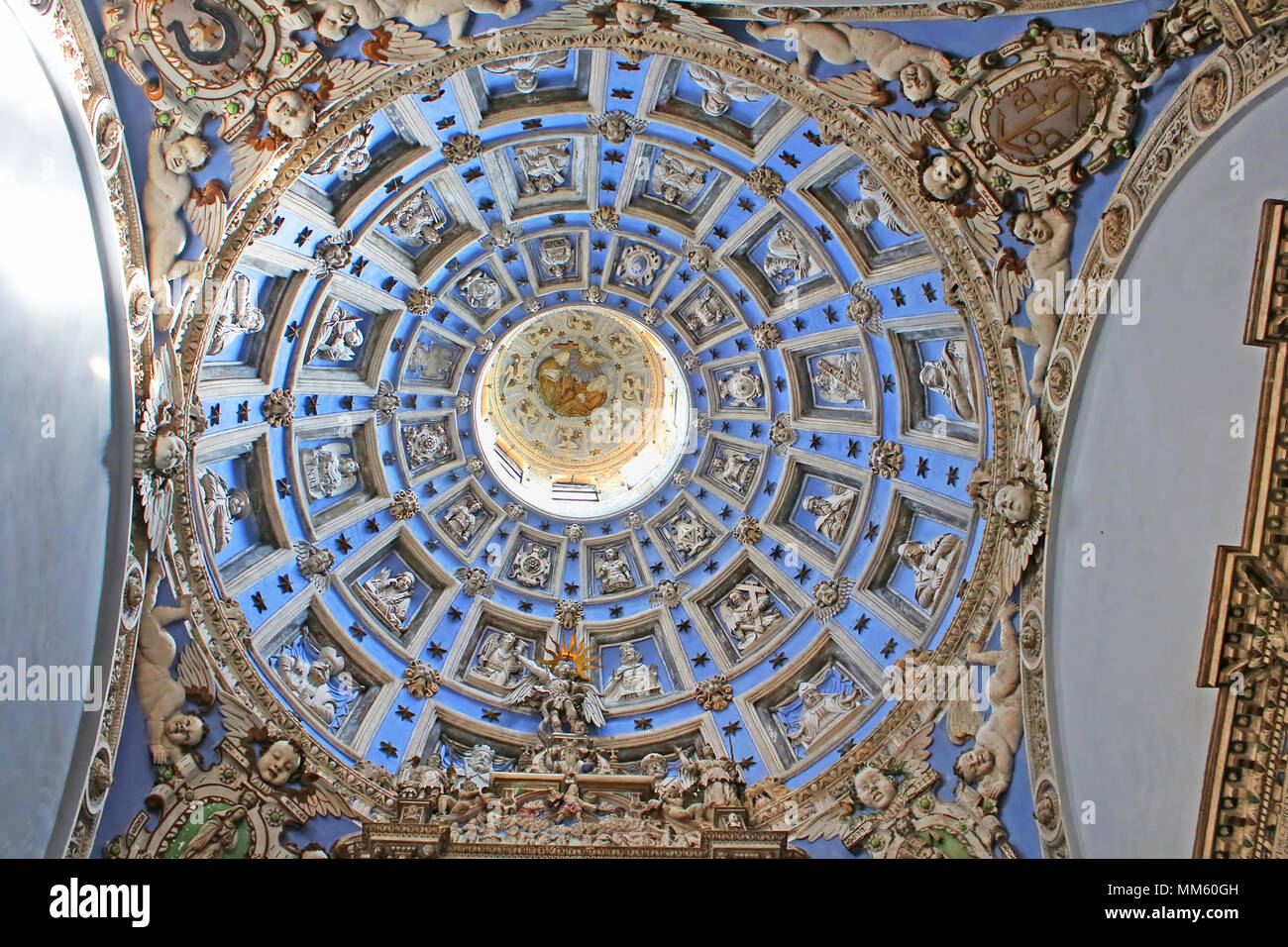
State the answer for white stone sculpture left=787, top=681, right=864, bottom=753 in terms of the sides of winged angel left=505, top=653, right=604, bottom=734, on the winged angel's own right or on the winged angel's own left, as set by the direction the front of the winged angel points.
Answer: on the winged angel's own left

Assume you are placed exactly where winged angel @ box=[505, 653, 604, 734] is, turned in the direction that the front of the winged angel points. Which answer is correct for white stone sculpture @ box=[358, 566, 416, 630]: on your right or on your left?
on your right

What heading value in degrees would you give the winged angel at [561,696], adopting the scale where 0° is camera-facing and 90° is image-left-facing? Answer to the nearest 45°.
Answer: approximately 0°

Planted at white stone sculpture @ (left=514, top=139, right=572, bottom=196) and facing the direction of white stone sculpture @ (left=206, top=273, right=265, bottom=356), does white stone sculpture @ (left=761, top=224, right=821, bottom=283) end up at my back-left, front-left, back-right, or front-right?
back-left
